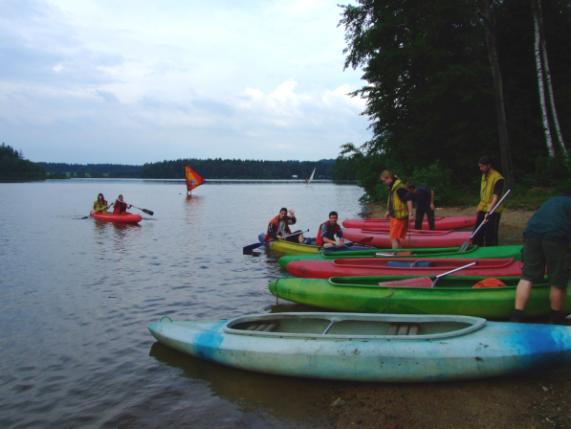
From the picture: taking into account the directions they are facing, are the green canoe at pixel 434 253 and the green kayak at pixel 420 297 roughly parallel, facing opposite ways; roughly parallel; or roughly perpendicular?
roughly parallel

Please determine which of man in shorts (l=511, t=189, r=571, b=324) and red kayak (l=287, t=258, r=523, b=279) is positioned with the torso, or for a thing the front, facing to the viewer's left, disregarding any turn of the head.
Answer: the red kayak

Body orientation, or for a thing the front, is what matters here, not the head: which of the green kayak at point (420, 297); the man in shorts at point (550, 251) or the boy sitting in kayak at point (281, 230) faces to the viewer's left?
the green kayak

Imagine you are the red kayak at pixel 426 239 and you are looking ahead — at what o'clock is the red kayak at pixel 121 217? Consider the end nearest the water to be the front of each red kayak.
the red kayak at pixel 121 217 is roughly at 1 o'clock from the red kayak at pixel 426 239.

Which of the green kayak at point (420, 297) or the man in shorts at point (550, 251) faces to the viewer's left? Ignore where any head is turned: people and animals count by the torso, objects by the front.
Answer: the green kayak

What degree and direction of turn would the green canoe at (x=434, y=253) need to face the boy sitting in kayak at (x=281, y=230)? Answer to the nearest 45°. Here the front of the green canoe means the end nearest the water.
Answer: approximately 45° to its right

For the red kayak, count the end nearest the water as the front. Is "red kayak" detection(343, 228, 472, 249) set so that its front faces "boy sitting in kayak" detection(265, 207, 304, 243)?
yes

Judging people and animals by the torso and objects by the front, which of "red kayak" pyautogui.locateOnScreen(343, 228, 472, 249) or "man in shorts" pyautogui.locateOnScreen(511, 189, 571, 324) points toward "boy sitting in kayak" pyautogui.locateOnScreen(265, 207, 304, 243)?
the red kayak

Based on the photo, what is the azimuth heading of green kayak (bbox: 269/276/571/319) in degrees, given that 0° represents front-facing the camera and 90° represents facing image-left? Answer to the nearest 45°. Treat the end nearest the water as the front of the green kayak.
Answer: approximately 90°

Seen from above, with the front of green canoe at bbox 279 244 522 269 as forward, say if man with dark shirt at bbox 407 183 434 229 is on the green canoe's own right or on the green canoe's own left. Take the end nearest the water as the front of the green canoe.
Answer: on the green canoe's own right

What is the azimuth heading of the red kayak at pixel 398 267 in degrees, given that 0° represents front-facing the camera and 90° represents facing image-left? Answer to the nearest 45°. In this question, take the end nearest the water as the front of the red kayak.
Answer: approximately 90°

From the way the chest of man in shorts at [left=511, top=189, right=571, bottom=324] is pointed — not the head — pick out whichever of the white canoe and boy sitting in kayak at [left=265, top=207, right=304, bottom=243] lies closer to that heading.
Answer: the boy sitting in kayak

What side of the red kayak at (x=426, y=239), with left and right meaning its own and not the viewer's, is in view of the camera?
left

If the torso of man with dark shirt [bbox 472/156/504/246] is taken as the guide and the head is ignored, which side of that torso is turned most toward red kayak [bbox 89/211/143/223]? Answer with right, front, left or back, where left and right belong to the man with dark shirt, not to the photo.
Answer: right

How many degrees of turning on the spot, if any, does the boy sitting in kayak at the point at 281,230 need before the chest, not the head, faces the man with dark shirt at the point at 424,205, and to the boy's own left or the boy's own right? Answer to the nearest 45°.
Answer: approximately 45° to the boy's own left
